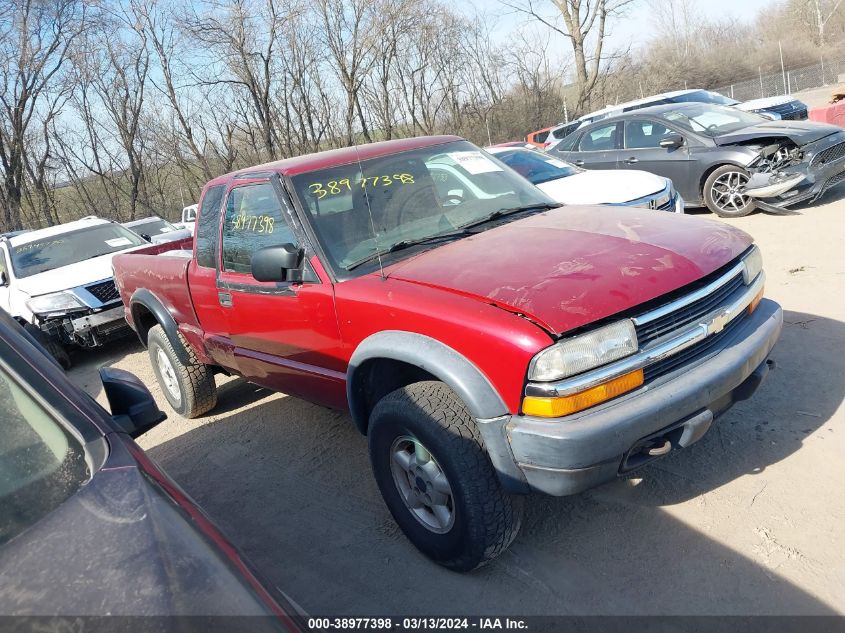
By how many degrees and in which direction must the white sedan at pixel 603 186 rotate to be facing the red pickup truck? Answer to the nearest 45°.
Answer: approximately 45° to its right

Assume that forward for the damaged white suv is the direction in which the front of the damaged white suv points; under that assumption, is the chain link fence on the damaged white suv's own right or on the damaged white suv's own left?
on the damaged white suv's own left

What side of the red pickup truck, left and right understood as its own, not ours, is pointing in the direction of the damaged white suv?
back

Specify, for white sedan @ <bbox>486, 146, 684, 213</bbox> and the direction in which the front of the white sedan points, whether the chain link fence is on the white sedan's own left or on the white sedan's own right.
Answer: on the white sedan's own left

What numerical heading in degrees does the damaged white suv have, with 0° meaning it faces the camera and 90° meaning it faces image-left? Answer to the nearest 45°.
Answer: approximately 315°

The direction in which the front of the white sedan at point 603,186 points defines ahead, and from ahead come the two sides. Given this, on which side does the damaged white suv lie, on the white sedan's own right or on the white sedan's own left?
on the white sedan's own right
